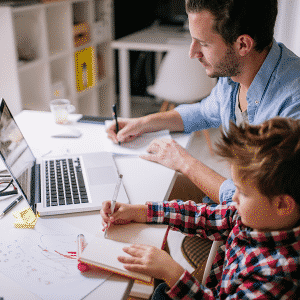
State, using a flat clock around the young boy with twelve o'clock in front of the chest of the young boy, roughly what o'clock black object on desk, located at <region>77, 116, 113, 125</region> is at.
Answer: The black object on desk is roughly at 2 o'clock from the young boy.

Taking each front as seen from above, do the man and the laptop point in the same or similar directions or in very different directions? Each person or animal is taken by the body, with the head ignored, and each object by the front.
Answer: very different directions

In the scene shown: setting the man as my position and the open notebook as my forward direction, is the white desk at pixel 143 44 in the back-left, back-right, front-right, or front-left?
back-right

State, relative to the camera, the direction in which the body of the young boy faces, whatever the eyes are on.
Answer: to the viewer's left

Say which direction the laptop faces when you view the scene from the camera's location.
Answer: facing to the right of the viewer

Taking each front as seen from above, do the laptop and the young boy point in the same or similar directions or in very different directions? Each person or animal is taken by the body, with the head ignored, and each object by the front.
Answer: very different directions

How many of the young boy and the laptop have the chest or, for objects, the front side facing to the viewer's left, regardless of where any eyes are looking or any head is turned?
1

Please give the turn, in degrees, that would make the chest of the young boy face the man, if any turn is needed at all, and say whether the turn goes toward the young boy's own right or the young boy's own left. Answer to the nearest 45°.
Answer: approximately 90° to the young boy's own right
